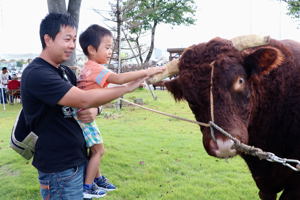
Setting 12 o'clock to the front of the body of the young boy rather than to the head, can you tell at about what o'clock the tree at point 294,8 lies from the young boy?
The tree is roughly at 10 o'clock from the young boy.

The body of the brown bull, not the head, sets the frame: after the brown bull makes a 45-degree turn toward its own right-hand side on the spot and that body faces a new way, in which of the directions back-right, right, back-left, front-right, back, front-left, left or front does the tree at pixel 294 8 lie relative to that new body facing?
right

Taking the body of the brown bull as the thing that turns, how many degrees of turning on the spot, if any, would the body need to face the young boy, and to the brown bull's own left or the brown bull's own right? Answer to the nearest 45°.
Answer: approximately 45° to the brown bull's own right

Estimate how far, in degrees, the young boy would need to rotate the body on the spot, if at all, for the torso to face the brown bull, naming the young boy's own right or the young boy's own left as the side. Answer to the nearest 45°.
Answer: approximately 45° to the young boy's own right

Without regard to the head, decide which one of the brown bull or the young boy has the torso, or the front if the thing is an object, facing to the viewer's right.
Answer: the young boy

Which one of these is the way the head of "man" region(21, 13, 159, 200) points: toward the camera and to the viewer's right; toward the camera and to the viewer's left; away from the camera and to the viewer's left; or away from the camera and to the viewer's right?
toward the camera and to the viewer's right

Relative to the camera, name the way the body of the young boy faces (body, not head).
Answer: to the viewer's right

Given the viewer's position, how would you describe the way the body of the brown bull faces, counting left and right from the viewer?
facing the viewer and to the left of the viewer

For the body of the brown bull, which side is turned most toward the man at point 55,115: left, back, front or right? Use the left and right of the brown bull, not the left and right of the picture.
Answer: front

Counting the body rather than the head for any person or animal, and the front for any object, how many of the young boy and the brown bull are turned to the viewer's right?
1
